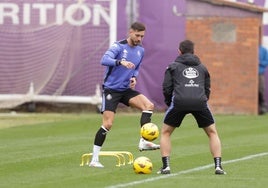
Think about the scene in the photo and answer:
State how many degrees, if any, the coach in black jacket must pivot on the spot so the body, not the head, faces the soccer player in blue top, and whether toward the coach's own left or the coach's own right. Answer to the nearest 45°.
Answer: approximately 45° to the coach's own left

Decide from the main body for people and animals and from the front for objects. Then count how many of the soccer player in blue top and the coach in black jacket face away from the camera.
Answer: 1

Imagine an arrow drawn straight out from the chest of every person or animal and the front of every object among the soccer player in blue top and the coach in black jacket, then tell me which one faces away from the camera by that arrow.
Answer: the coach in black jacket

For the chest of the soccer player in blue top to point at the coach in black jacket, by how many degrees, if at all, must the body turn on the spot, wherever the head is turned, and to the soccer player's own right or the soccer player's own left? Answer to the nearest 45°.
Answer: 0° — they already face them

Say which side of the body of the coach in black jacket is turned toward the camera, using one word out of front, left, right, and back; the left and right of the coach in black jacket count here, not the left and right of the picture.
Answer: back

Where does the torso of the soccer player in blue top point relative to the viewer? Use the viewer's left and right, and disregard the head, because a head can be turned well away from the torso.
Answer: facing the viewer and to the right of the viewer

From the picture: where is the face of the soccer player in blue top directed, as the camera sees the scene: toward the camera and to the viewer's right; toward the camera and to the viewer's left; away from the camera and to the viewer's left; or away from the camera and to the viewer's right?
toward the camera and to the viewer's right
